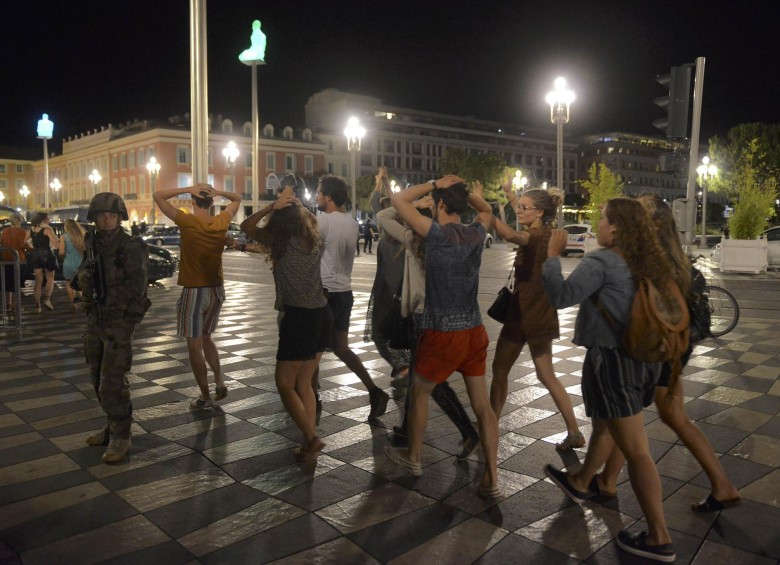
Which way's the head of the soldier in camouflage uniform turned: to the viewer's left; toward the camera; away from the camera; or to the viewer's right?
toward the camera

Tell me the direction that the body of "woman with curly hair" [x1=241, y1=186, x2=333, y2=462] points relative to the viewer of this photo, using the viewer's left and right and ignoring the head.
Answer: facing away from the viewer and to the left of the viewer

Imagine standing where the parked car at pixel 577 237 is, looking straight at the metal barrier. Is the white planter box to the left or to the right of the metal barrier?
left

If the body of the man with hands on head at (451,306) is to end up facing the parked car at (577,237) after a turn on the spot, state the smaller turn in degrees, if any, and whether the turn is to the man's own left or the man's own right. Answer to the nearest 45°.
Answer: approximately 45° to the man's own right

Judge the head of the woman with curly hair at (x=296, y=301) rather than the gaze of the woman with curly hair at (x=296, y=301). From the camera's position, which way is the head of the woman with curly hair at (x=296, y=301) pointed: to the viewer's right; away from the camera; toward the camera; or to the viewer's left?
away from the camera

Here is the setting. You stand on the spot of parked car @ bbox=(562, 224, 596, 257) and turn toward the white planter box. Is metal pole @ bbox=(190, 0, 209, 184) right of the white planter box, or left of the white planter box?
right

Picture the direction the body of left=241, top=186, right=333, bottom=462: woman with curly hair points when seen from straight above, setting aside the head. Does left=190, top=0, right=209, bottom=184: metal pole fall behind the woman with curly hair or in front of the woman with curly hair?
in front

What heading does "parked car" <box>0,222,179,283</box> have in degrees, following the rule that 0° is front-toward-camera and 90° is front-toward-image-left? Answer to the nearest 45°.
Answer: approximately 270°

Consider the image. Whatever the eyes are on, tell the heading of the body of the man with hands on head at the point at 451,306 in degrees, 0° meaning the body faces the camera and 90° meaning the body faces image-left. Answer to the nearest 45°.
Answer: approximately 135°

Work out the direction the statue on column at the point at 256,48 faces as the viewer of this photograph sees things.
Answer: facing to the left of the viewer
